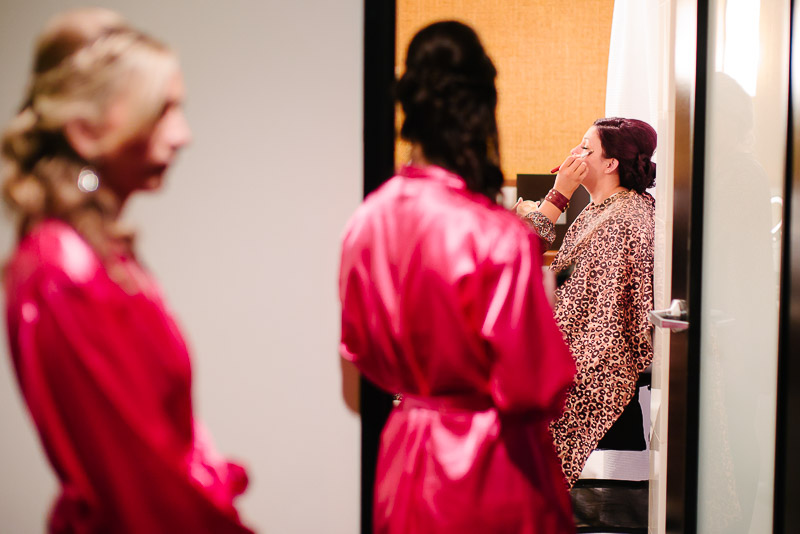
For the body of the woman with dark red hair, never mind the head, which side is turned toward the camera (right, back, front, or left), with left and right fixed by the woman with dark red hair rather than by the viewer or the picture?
left

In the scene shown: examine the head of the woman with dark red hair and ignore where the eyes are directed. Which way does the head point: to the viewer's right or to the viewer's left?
to the viewer's left

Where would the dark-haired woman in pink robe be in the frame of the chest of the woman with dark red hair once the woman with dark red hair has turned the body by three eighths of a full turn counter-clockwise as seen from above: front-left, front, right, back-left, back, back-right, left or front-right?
front-right
